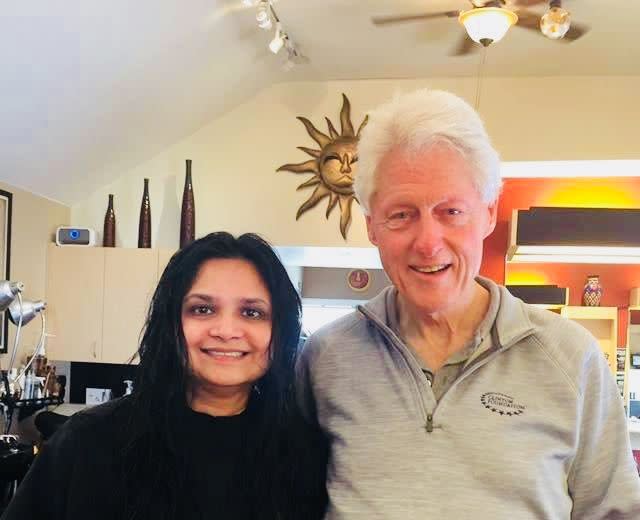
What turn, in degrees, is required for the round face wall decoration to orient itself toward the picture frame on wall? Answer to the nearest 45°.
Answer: approximately 45° to its right

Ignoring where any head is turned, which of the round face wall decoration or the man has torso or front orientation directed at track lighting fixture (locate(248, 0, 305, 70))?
the round face wall decoration

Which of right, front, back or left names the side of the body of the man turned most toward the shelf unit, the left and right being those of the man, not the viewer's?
back

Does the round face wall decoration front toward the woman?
yes

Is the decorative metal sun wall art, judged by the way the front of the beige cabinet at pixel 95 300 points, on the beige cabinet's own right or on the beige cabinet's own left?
on the beige cabinet's own left

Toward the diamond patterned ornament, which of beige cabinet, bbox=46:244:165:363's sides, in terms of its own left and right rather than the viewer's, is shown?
left
